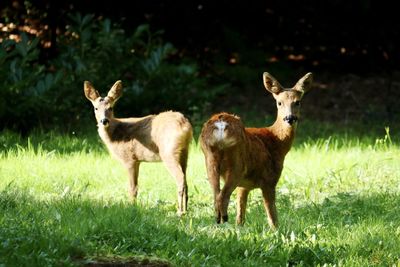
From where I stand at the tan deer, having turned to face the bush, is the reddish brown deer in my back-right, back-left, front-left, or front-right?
back-right

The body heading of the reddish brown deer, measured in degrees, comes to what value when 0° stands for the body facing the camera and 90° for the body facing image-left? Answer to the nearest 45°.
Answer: approximately 225°

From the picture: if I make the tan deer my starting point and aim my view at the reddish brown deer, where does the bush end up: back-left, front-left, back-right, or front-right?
back-left

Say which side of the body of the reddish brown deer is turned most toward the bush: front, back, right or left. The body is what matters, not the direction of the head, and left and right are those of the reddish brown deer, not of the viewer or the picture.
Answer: left

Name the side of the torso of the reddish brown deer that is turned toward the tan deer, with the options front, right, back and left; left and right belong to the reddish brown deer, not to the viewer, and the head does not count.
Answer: left
